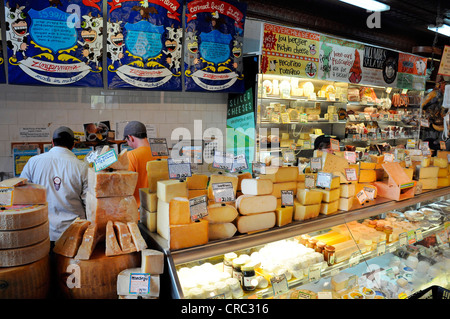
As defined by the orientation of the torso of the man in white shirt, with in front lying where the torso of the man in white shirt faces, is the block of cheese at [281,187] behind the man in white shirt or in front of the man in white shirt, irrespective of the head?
behind

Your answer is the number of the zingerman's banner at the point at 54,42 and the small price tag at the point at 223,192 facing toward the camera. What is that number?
2

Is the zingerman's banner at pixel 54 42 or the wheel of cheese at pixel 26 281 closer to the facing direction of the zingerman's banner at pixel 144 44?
the wheel of cheese
